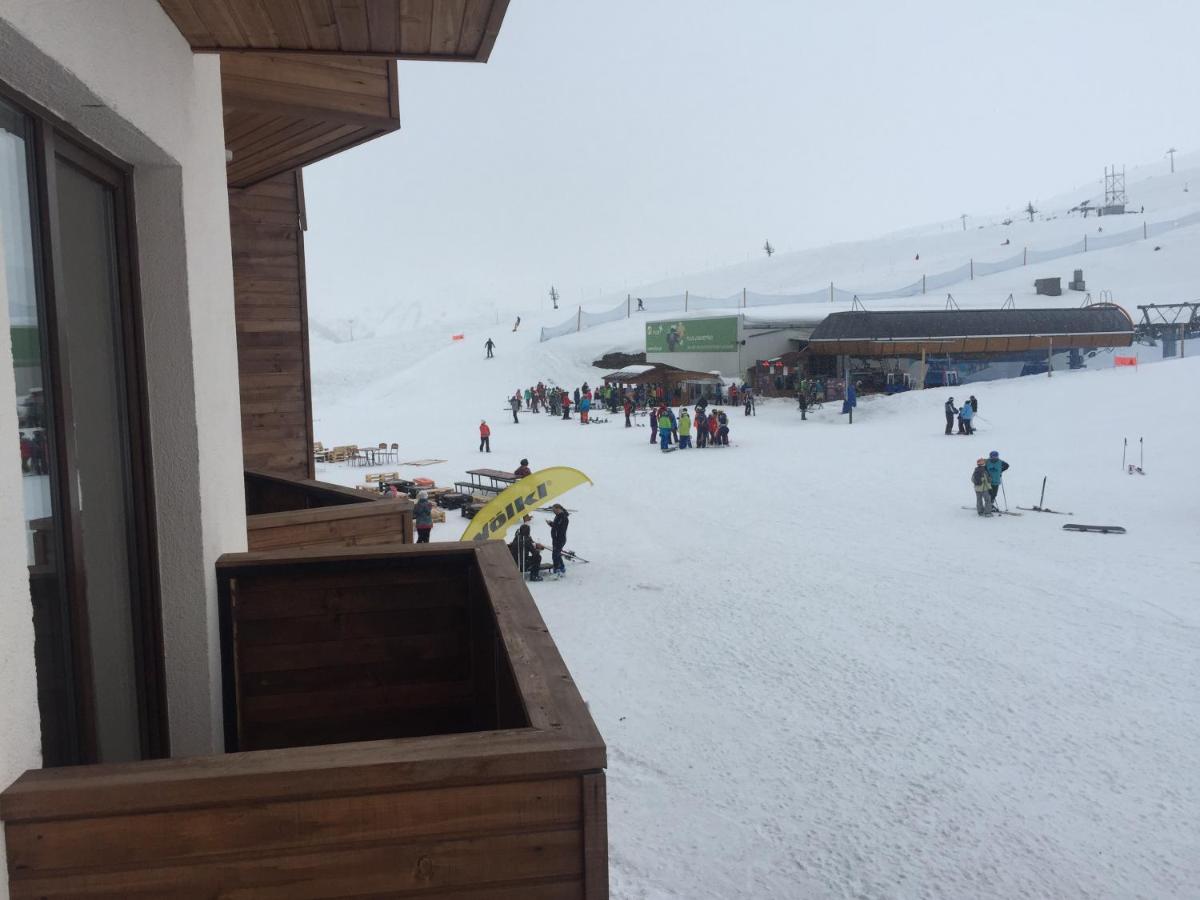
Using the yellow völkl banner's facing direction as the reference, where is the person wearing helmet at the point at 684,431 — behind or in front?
behind

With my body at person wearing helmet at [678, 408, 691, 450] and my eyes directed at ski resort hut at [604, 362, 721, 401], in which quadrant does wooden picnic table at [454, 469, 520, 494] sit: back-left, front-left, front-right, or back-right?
back-left

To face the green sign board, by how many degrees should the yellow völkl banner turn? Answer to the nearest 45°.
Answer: approximately 180°

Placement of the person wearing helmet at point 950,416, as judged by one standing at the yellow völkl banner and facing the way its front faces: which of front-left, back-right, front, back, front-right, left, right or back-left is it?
back-left

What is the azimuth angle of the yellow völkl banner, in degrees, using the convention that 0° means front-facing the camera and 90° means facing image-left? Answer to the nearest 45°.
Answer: approximately 0°

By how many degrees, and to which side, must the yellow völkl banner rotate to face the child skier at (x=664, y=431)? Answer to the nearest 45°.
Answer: approximately 180°

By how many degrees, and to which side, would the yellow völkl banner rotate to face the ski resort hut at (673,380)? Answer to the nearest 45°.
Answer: approximately 180°

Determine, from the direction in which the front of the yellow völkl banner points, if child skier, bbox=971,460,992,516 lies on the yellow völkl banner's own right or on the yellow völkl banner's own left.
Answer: on the yellow völkl banner's own left
